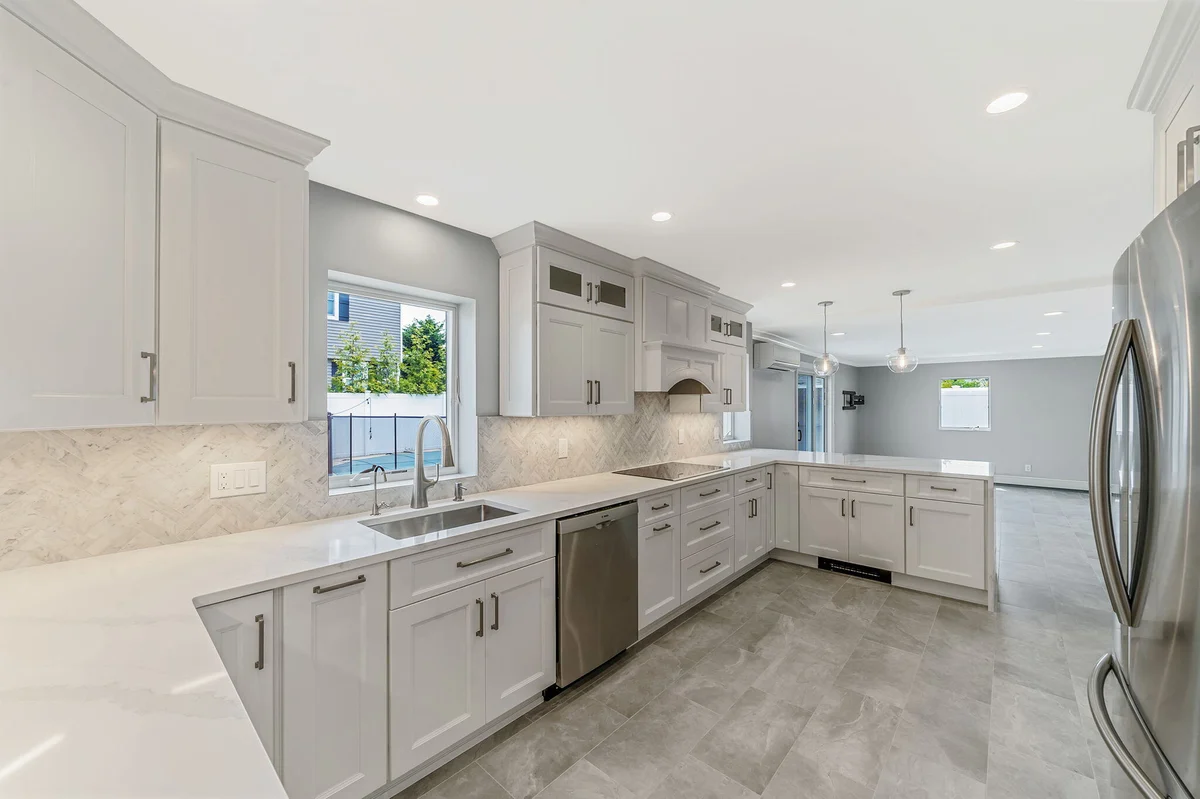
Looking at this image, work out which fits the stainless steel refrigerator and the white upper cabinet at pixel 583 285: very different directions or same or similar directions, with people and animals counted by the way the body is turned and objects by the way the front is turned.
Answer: very different directions

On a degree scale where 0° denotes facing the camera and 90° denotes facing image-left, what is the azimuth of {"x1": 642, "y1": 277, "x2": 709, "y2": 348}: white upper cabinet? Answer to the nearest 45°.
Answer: approximately 315°

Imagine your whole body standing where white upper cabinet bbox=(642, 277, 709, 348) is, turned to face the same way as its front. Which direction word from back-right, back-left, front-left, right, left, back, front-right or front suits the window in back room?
left

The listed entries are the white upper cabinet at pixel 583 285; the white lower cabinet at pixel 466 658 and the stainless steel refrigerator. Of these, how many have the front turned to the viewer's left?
1

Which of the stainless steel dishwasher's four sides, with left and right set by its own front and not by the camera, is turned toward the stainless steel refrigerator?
front

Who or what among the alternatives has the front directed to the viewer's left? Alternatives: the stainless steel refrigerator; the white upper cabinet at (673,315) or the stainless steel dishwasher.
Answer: the stainless steel refrigerator

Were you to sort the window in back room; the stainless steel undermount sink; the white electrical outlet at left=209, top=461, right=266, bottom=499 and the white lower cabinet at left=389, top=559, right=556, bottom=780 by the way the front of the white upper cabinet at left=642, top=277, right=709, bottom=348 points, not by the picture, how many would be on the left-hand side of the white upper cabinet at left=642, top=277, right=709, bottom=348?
1

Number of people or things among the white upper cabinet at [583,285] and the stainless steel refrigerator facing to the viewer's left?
1

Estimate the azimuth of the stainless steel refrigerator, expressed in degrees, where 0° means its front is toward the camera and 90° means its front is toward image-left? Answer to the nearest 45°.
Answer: approximately 90°

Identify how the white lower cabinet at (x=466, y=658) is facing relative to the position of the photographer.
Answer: facing the viewer and to the right of the viewer

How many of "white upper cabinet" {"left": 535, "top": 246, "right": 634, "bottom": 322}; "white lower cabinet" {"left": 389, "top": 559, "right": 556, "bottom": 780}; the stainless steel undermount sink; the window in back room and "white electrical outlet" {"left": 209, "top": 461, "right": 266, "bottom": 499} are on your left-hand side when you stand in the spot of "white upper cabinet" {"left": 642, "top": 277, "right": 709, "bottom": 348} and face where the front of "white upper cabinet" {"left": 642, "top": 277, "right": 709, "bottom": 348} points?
1

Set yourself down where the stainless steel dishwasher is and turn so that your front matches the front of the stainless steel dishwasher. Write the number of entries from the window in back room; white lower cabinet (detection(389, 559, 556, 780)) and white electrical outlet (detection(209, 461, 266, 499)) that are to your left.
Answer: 1
